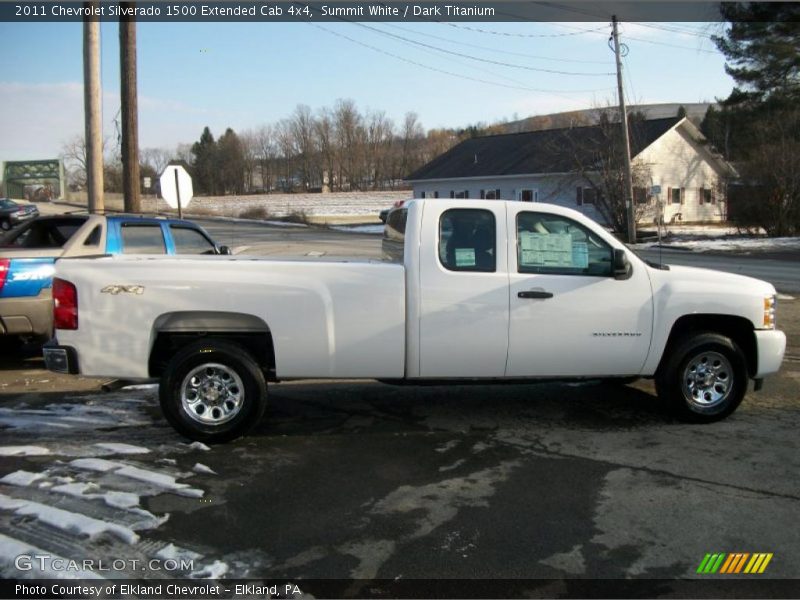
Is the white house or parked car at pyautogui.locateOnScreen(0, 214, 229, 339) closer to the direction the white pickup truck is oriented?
the white house

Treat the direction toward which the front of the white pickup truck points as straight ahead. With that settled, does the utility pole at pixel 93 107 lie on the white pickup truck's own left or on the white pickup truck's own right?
on the white pickup truck's own left

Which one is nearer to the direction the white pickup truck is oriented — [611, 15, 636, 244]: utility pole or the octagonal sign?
the utility pole

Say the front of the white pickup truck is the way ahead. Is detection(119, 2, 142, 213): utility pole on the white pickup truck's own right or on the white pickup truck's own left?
on the white pickup truck's own left

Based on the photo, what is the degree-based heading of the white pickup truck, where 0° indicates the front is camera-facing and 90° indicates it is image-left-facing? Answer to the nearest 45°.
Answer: approximately 270°

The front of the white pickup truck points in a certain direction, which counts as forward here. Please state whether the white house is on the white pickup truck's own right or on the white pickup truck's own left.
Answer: on the white pickup truck's own left
